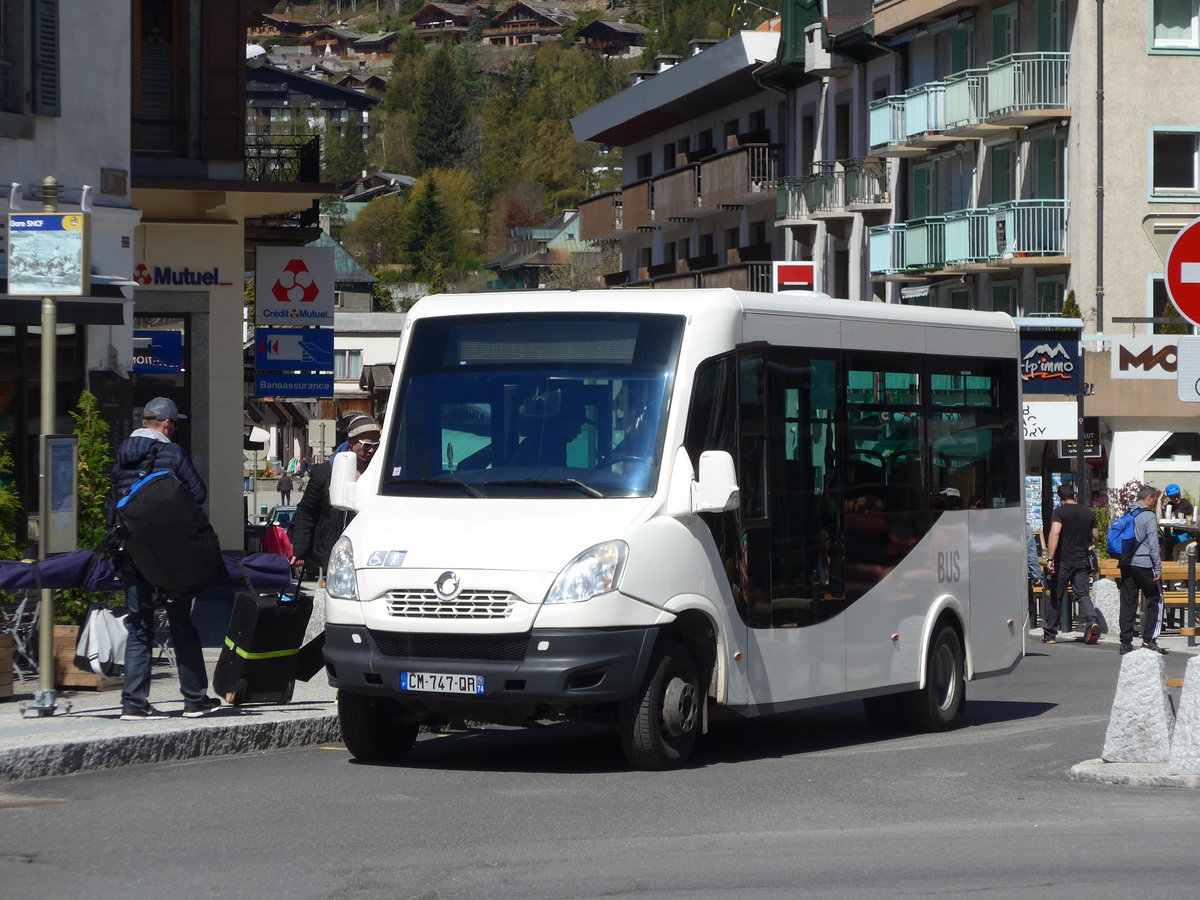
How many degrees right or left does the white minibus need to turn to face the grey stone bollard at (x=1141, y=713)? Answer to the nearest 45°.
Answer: approximately 135° to its left

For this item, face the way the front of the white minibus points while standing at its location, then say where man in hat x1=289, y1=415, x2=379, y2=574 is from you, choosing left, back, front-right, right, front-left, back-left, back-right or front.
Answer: right

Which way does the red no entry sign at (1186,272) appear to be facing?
toward the camera

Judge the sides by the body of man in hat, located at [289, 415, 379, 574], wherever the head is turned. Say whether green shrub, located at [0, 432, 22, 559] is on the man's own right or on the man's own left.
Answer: on the man's own right

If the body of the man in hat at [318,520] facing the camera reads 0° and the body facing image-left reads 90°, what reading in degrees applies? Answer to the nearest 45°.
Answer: approximately 315°

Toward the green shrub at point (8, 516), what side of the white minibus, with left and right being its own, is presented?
right

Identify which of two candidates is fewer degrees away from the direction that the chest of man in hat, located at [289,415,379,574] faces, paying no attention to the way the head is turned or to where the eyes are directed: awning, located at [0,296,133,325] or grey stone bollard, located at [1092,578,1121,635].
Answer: the grey stone bollard

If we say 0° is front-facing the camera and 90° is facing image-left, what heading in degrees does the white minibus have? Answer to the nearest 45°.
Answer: approximately 45°

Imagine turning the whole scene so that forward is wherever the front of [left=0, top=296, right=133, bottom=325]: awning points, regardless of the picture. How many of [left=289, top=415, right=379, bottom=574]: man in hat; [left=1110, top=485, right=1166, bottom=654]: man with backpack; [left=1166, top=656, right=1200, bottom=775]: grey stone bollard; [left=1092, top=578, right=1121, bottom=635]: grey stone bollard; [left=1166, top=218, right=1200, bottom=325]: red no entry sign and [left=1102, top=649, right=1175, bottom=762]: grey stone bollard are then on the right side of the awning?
0

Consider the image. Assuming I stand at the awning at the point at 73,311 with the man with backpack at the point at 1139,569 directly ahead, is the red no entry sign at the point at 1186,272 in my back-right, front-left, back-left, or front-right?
front-right

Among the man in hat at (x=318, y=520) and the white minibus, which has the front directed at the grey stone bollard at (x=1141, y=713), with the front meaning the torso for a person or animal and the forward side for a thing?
the man in hat

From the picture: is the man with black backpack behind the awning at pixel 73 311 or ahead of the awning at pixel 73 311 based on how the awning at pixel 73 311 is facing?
ahead

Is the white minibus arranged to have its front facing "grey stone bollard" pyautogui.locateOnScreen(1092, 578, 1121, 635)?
no

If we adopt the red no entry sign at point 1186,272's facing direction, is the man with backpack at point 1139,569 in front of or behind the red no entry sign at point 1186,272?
behind
